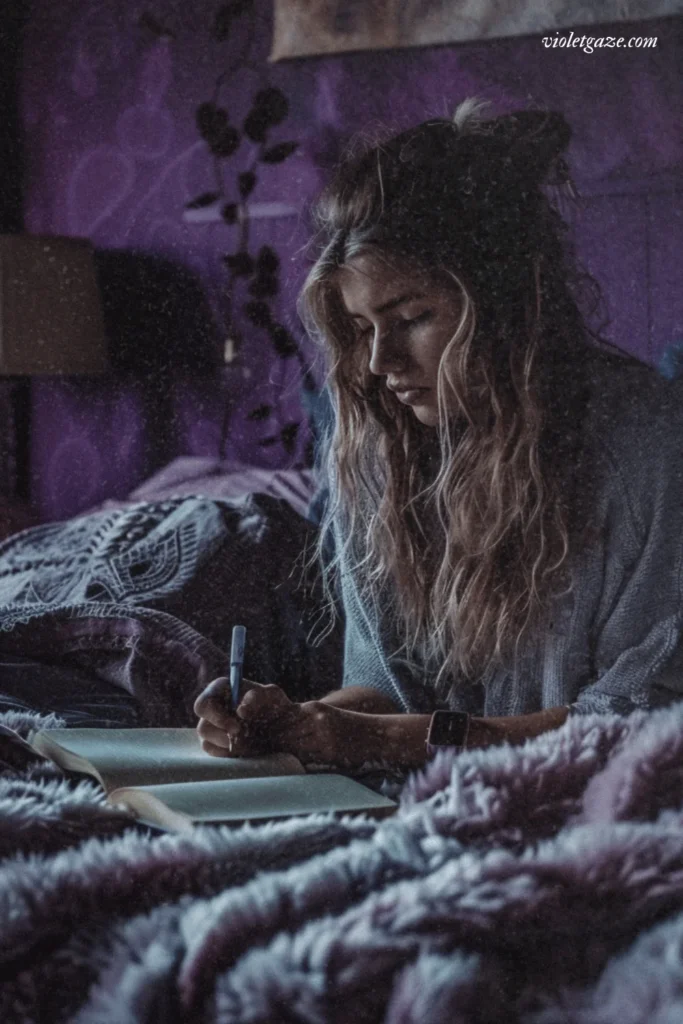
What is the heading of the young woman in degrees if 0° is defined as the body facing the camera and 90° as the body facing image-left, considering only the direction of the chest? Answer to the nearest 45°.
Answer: approximately 45°

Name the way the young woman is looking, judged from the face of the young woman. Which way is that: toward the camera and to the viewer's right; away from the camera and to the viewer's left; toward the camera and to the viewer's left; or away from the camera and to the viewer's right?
toward the camera and to the viewer's left
